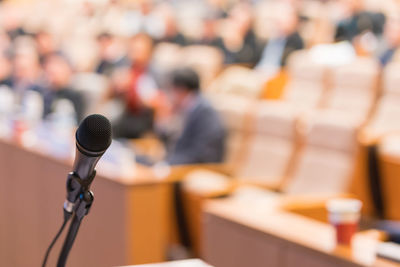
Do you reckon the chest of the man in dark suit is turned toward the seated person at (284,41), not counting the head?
no

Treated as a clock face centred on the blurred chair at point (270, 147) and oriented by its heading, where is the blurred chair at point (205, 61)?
the blurred chair at point (205, 61) is roughly at 4 o'clock from the blurred chair at point (270, 147).

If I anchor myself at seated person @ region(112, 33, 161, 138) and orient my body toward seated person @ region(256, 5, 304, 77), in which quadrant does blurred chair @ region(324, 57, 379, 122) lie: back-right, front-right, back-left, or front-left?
front-right

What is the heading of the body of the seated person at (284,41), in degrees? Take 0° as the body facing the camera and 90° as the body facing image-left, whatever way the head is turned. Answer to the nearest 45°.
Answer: approximately 45°

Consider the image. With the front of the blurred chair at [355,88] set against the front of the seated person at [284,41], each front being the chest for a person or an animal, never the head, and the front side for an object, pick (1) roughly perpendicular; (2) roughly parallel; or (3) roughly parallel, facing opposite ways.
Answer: roughly parallel

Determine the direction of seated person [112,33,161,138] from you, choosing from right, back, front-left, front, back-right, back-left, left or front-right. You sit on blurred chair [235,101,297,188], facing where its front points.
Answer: right

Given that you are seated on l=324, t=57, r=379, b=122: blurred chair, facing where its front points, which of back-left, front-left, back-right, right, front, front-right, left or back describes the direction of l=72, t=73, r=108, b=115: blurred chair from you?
front-right

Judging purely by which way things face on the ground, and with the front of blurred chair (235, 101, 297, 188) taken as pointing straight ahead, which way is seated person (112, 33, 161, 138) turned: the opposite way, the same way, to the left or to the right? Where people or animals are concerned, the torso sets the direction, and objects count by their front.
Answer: the same way

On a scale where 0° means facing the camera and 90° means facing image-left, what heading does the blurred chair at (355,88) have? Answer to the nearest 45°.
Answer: approximately 45°

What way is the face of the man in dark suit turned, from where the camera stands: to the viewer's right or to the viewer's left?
to the viewer's left

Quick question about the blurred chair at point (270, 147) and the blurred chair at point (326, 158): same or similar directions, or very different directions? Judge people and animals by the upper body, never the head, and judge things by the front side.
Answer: same or similar directions

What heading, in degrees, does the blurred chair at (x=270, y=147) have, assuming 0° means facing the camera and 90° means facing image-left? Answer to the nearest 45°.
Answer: approximately 45°

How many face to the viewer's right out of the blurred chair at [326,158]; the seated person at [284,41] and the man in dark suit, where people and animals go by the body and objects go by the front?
0

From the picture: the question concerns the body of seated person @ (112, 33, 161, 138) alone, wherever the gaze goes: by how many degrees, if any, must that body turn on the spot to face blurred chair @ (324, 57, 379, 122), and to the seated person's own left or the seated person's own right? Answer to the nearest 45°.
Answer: approximately 135° to the seated person's own left

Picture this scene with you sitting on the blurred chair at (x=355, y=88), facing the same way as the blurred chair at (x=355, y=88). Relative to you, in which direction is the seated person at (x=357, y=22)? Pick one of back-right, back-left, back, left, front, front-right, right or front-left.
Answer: back-right

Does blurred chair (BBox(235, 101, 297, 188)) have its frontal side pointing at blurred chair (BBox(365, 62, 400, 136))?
no

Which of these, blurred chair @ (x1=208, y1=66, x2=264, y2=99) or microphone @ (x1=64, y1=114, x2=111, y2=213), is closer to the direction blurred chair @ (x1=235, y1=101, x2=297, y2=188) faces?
the microphone
